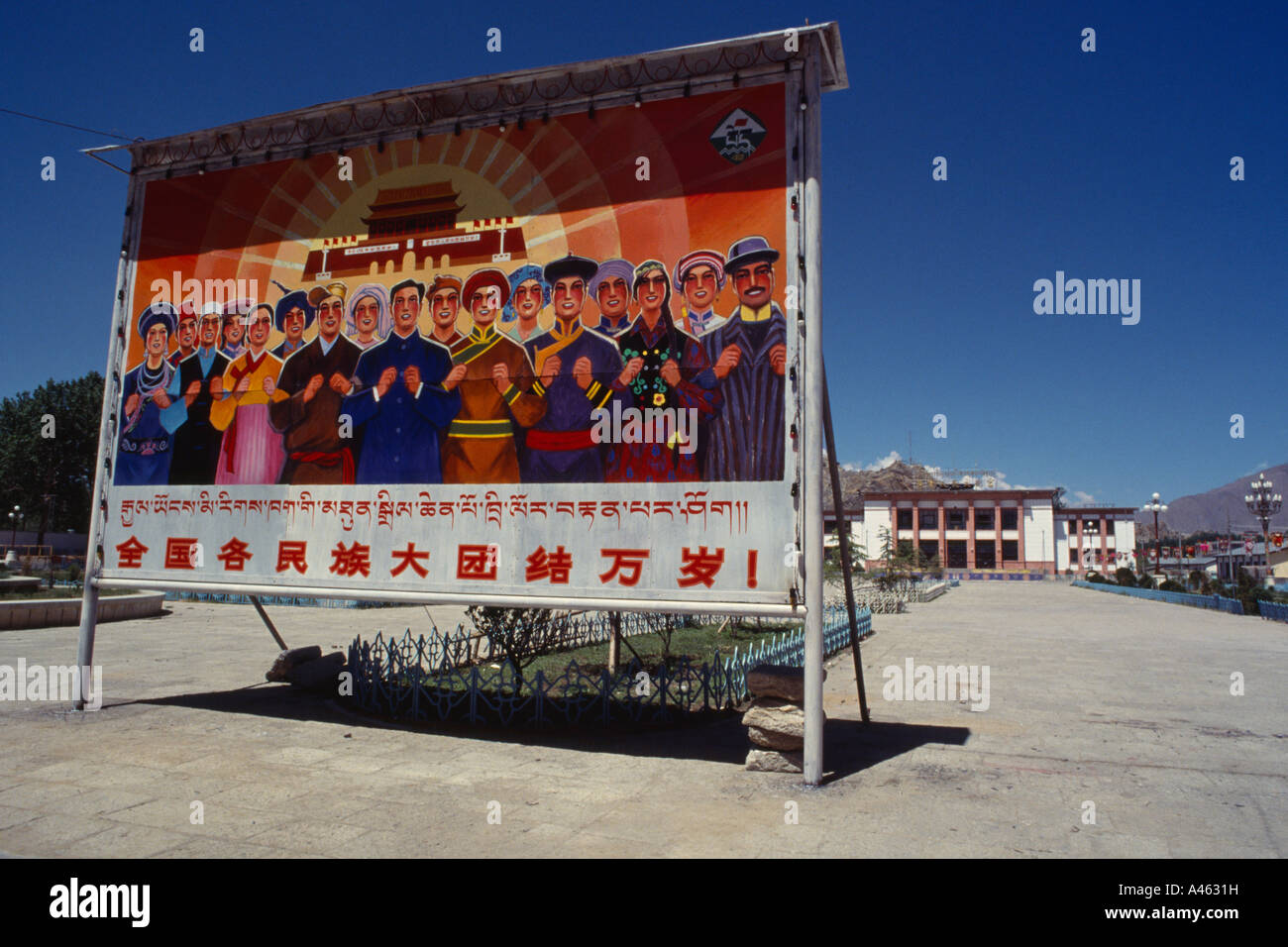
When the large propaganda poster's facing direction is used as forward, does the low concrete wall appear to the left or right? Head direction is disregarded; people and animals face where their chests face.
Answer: on its right

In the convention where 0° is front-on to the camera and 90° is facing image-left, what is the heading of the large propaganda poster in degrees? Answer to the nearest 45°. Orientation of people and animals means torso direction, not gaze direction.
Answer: approximately 45°

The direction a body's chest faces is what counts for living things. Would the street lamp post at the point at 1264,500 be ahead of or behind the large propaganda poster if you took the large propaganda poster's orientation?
behind
